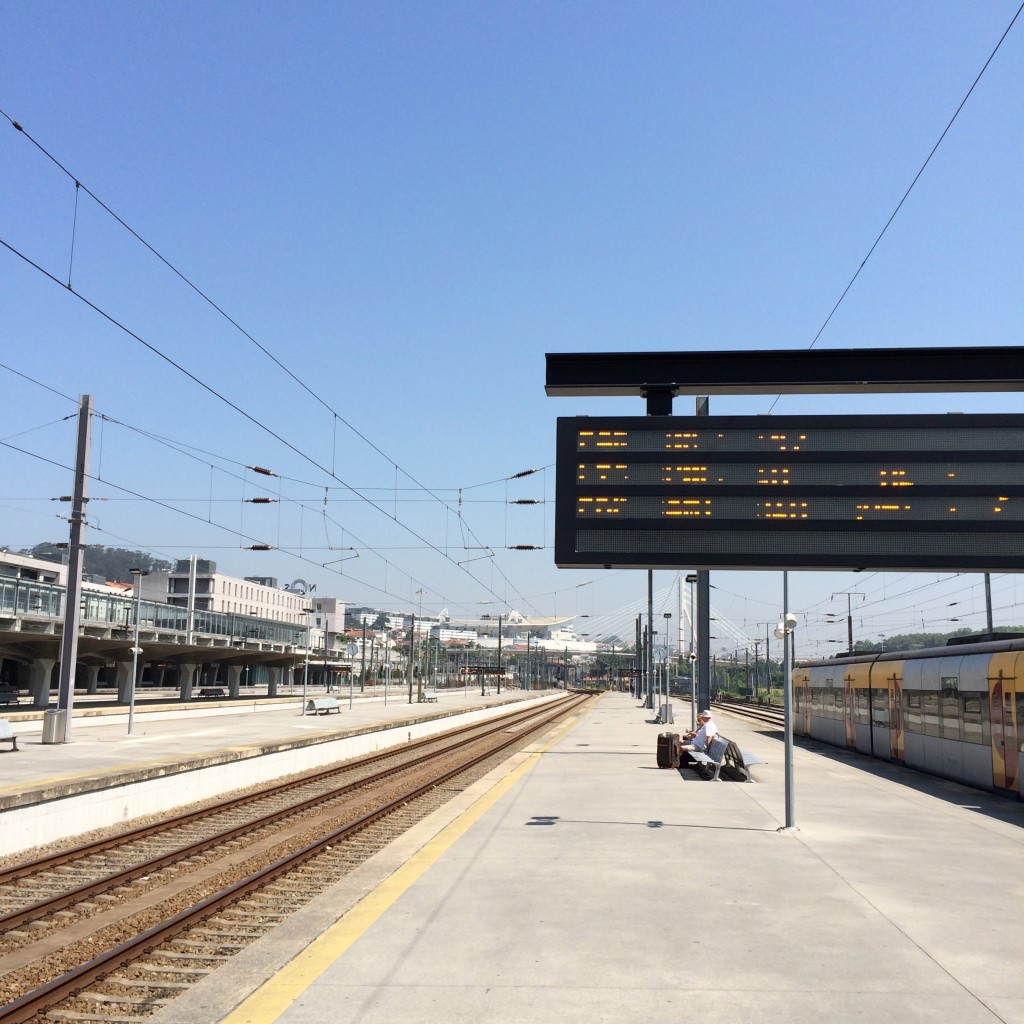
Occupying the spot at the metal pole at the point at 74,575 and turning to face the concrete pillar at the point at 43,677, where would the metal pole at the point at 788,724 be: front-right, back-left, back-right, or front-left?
back-right

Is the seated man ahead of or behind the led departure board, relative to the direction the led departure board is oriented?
behind

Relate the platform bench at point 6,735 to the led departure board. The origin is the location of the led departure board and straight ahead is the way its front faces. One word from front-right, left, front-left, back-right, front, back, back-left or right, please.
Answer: right

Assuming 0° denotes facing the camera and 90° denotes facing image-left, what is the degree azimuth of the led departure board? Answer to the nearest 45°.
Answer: approximately 0°

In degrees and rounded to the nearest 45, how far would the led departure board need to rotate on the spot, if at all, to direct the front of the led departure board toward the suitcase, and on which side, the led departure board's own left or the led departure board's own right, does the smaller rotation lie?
approximately 135° to the led departure board's own right

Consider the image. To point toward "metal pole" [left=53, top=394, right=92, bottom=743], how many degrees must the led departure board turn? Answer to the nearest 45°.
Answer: approximately 90° to its right
